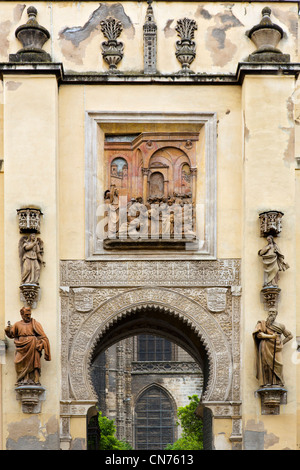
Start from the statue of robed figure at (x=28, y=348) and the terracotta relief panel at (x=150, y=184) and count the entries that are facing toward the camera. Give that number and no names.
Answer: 2

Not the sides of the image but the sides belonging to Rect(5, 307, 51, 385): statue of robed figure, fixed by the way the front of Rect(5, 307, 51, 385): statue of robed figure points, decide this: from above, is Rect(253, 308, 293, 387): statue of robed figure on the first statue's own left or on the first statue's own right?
on the first statue's own left

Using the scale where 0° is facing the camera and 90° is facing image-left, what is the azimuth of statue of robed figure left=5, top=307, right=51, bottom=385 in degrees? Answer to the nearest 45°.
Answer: approximately 0°

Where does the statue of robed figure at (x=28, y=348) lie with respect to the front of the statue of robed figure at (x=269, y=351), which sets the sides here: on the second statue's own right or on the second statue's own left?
on the second statue's own right

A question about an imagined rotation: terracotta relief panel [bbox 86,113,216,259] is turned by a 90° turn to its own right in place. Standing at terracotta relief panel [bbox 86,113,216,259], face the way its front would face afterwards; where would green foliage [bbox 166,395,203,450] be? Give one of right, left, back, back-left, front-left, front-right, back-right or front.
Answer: right

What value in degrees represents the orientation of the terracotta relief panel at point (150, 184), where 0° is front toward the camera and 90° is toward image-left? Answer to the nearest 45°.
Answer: approximately 0°

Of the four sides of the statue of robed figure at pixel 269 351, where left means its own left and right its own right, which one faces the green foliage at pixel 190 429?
back
